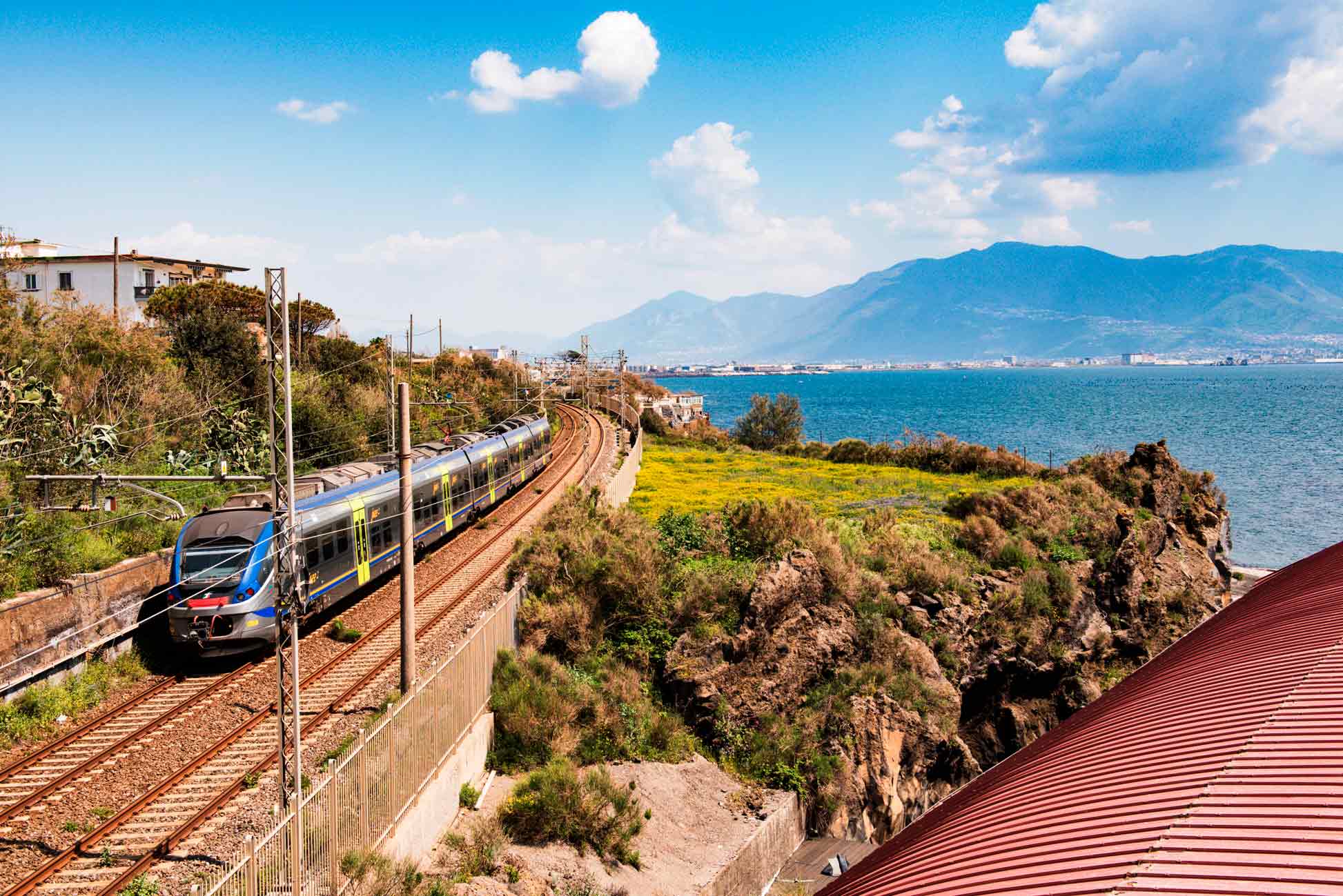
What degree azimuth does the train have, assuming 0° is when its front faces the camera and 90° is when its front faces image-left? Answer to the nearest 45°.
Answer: approximately 45°

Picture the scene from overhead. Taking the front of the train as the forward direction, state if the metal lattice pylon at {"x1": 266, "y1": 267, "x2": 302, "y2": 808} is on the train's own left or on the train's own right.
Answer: on the train's own left

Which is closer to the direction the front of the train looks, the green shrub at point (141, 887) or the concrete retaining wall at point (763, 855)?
the green shrub

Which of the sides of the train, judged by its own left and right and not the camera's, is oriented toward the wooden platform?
left

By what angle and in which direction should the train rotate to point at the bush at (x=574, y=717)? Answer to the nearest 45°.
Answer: approximately 90° to its left

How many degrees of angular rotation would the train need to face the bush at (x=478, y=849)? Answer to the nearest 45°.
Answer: approximately 45° to its left

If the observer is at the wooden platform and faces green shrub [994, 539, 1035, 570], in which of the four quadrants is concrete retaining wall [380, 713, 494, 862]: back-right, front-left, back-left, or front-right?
back-left

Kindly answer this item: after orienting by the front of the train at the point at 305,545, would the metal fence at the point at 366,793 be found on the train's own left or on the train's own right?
on the train's own left

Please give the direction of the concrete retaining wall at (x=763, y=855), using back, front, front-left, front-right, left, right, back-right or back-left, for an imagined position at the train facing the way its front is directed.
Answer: left

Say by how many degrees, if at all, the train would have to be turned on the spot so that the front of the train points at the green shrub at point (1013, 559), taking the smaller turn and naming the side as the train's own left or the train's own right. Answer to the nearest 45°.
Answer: approximately 135° to the train's own left
